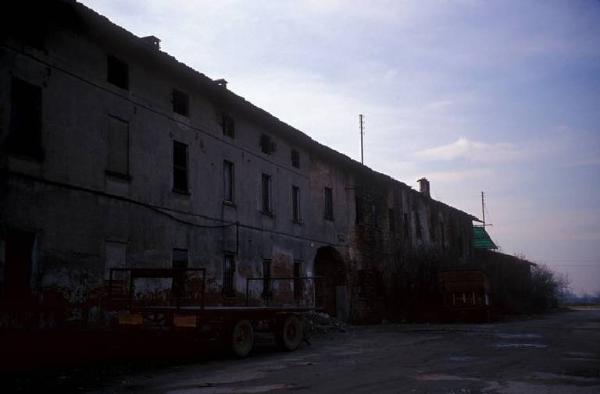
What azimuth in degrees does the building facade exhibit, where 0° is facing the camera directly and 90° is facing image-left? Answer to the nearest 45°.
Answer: approximately 315°
